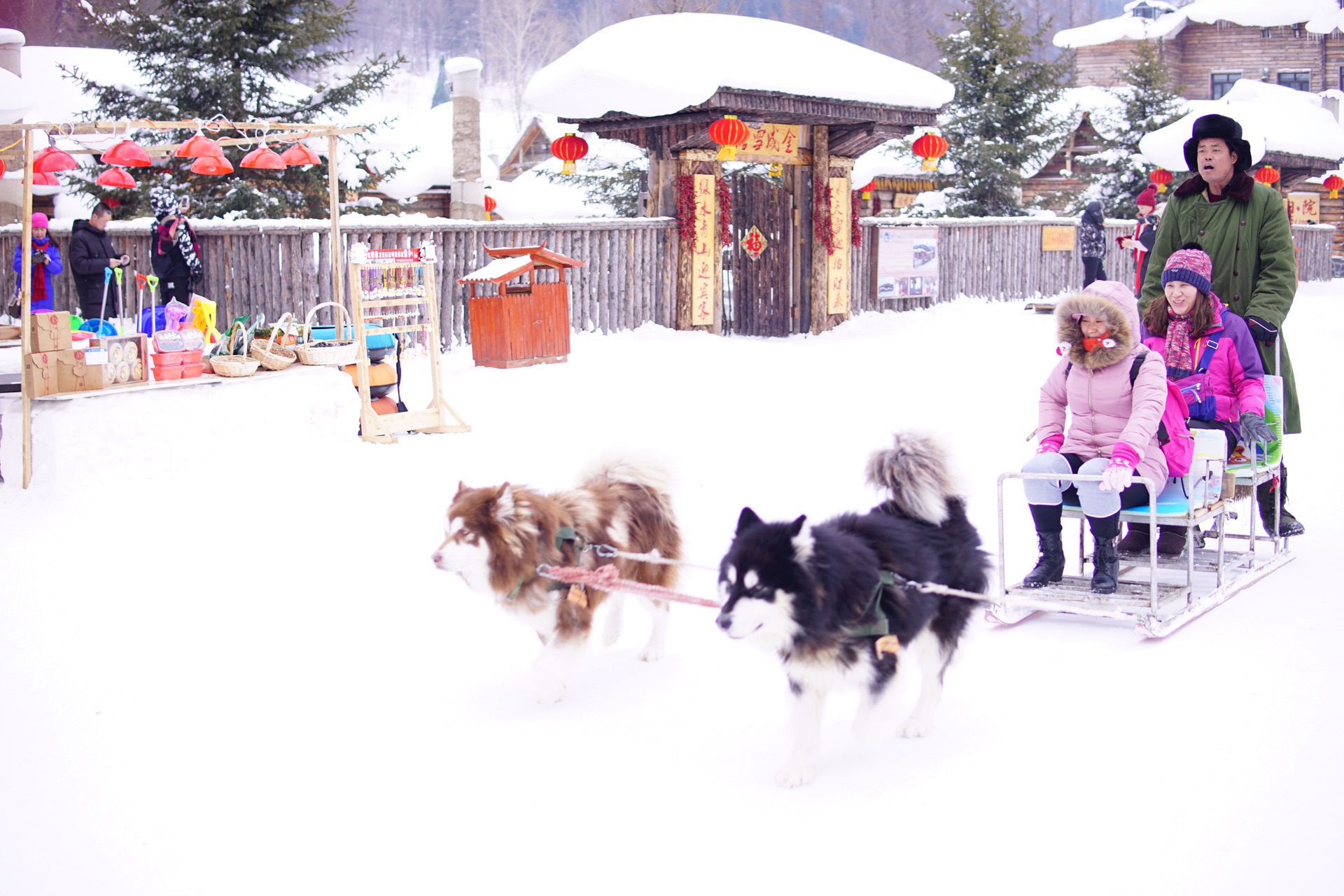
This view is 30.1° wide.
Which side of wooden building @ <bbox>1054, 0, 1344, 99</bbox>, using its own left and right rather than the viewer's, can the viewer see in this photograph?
front

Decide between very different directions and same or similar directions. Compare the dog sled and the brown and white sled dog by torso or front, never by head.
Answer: same or similar directions

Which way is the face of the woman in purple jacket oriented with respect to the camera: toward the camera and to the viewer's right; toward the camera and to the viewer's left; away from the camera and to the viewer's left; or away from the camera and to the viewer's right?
toward the camera and to the viewer's left

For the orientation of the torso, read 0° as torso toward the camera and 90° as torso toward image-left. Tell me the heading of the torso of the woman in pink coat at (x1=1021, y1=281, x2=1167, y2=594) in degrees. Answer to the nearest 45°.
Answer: approximately 45°

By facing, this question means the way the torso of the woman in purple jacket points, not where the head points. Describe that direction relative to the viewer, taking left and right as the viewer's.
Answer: facing the viewer and to the left of the viewer

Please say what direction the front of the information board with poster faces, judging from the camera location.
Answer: facing the viewer

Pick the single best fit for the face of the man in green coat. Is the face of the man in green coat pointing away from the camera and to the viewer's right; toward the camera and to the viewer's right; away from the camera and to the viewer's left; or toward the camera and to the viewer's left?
toward the camera and to the viewer's left

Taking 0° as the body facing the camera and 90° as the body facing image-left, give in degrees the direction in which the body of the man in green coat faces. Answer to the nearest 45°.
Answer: approximately 45°

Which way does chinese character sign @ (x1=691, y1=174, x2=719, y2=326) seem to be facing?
toward the camera
